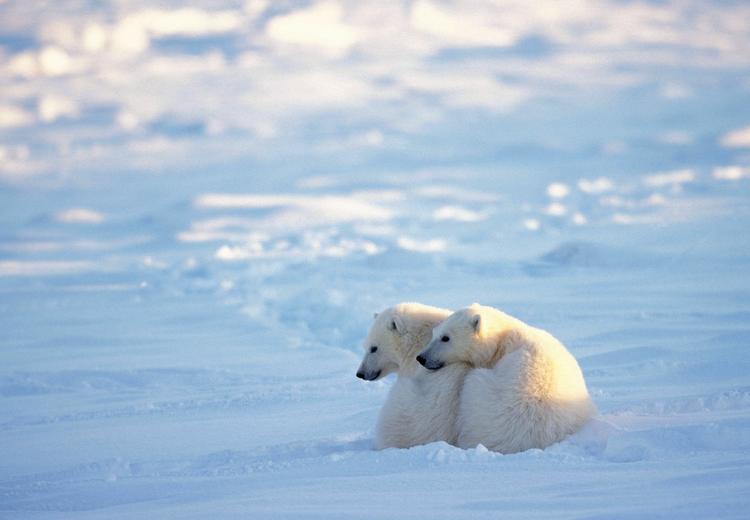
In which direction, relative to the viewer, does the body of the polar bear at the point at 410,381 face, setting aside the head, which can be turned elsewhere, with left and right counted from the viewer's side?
facing to the left of the viewer

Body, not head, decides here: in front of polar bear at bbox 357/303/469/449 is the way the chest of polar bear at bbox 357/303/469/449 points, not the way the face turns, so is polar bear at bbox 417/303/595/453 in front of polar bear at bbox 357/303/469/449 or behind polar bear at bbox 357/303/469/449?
behind
